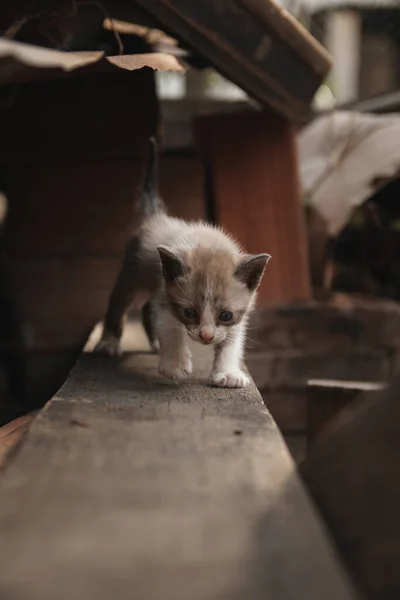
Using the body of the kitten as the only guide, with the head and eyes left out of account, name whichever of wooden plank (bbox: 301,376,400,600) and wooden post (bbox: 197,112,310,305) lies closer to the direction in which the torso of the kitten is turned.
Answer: the wooden plank

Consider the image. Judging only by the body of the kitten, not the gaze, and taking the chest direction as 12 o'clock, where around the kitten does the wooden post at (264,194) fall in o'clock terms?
The wooden post is roughly at 8 o'clock from the kitten.

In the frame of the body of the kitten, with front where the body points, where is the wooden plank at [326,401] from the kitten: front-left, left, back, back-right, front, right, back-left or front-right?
left

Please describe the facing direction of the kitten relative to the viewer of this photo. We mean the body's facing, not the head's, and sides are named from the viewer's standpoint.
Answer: facing the viewer and to the right of the viewer
